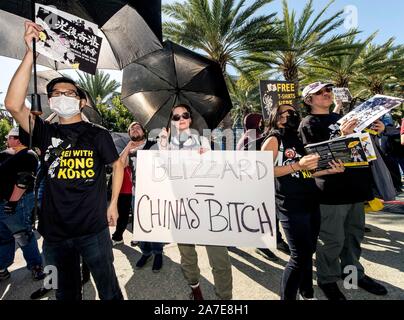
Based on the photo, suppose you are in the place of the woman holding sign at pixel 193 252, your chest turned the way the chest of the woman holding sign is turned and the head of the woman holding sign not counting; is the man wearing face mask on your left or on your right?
on your right

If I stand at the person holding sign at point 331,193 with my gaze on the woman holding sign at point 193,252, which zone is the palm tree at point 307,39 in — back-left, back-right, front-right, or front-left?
back-right

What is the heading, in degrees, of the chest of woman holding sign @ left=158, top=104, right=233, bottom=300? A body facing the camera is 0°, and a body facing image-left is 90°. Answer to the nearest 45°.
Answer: approximately 0°

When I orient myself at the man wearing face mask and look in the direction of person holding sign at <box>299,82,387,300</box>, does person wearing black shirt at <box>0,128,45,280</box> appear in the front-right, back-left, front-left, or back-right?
back-left

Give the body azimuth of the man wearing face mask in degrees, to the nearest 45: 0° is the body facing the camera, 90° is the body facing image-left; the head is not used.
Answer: approximately 0°

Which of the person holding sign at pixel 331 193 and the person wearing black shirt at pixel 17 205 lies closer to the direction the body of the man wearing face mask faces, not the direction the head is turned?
the person holding sign

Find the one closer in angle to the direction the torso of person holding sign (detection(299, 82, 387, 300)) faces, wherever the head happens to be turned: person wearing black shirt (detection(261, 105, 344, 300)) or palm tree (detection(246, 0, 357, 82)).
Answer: the person wearing black shirt
